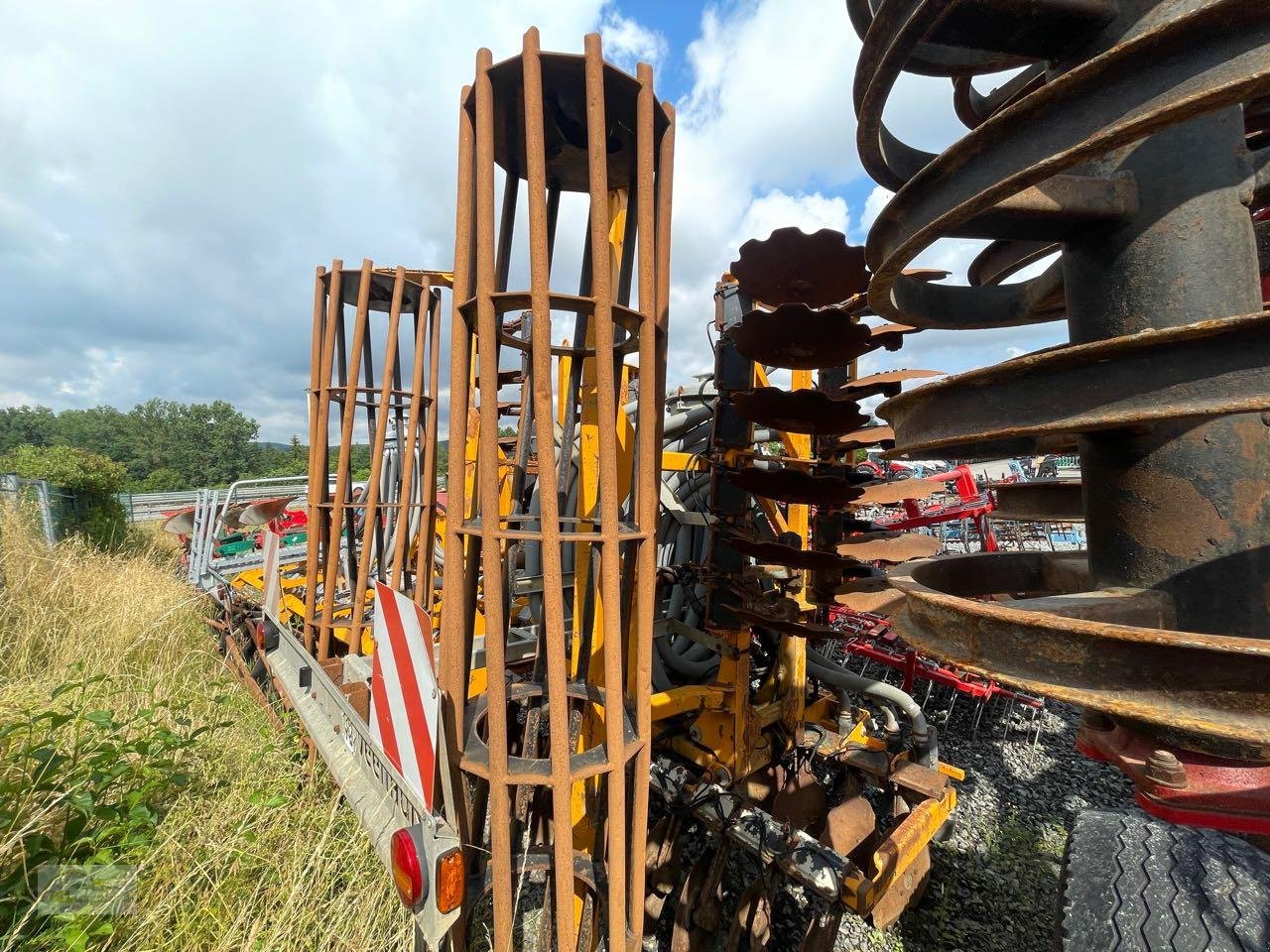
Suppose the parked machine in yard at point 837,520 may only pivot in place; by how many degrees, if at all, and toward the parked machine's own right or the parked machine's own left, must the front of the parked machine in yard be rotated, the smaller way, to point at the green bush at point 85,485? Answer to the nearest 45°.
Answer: approximately 90° to the parked machine's own left

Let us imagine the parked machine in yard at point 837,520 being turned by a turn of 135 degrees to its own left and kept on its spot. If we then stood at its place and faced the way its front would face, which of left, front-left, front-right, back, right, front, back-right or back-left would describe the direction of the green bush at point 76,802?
front

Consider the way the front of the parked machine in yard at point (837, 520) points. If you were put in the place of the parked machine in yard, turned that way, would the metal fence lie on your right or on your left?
on your left

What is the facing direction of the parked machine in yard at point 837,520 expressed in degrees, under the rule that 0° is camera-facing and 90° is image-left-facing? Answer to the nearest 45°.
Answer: approximately 225°
